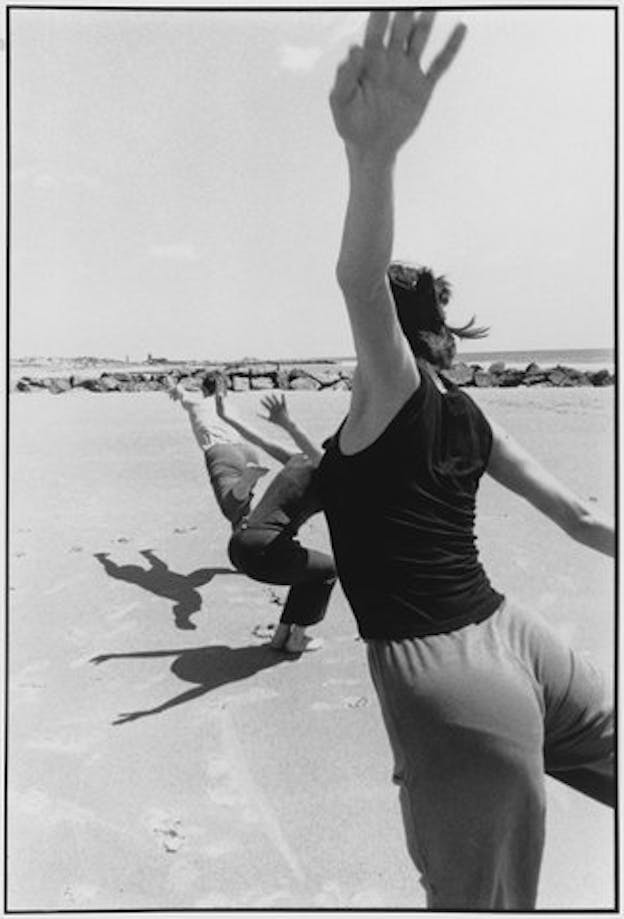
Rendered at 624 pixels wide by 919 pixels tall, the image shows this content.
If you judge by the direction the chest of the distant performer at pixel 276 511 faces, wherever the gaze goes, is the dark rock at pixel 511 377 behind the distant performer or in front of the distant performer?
in front

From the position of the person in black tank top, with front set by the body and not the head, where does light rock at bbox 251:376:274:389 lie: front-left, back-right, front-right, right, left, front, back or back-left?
front

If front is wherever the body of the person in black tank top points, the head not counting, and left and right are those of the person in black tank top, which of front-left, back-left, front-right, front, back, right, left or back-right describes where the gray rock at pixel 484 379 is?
front-right

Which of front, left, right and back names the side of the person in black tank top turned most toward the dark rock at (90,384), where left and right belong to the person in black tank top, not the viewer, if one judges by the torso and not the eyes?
front

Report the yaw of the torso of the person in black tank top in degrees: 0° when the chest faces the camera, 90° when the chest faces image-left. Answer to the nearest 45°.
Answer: approximately 135°

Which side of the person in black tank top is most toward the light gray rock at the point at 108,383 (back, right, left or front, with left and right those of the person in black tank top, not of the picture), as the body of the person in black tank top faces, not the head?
front
